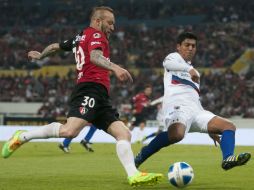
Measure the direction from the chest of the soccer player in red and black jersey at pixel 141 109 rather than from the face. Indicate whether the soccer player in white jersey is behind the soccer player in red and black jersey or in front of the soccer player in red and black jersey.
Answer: in front

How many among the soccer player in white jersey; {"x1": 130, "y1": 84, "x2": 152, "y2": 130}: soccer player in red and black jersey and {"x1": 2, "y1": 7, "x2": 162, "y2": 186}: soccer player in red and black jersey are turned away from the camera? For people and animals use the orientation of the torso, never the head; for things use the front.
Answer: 0

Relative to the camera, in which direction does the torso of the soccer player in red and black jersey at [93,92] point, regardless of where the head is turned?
to the viewer's right

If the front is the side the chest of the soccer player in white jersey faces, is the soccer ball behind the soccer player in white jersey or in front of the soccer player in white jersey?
in front

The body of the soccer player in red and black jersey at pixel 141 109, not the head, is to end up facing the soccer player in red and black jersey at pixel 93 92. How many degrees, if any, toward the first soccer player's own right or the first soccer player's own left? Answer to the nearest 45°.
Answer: approximately 45° to the first soccer player's own right

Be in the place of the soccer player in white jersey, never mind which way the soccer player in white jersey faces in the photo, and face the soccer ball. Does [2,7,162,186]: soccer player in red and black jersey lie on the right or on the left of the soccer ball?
right

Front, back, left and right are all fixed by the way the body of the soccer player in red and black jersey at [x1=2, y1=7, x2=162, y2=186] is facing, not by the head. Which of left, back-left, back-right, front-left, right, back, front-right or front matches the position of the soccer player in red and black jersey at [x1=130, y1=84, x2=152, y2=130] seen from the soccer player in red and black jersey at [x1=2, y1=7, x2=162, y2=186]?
left
